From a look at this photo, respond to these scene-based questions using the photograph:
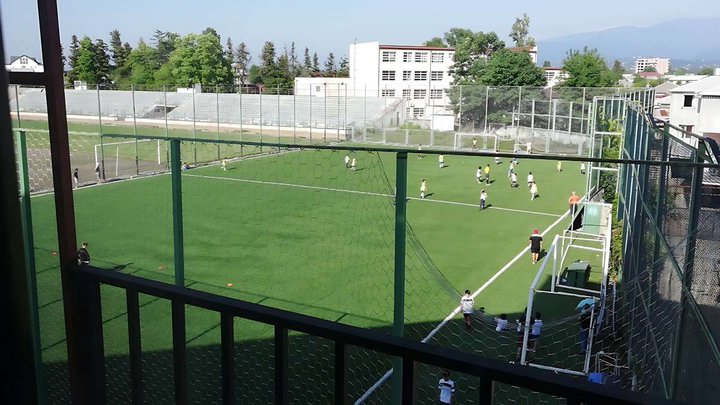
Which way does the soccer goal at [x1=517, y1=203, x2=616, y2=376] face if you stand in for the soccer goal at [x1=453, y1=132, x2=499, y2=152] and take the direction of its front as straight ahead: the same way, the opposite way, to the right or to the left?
to the right

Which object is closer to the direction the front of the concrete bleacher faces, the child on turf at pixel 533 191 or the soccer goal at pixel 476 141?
the child on turf

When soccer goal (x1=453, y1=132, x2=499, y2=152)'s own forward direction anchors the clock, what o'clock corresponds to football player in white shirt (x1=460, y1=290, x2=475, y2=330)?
The football player in white shirt is roughly at 12 o'clock from the soccer goal.

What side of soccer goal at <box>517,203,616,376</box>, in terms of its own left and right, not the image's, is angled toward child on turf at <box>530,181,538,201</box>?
right

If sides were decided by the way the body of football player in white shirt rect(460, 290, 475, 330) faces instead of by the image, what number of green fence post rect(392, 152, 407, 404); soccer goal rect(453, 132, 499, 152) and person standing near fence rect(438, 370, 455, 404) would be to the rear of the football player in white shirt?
2

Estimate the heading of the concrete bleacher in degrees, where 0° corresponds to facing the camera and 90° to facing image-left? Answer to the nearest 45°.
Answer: approximately 0°

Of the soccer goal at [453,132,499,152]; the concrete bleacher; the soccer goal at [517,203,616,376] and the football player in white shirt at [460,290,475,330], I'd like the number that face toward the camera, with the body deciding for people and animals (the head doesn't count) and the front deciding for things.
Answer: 2

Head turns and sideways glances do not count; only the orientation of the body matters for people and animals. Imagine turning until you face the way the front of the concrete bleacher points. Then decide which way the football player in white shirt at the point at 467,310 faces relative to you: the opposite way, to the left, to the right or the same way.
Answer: the opposite way

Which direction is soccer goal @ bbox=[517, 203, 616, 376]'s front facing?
to the viewer's left
